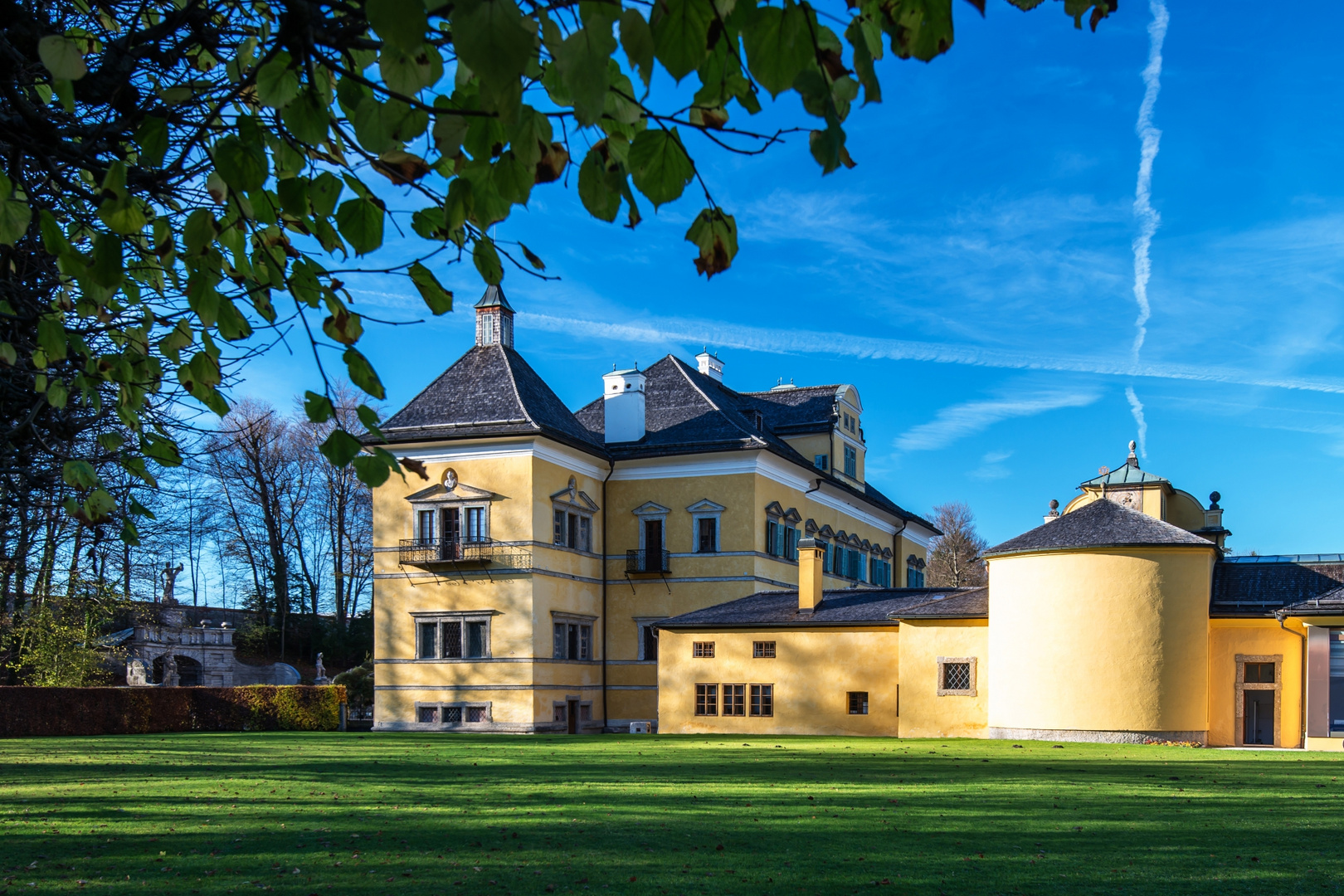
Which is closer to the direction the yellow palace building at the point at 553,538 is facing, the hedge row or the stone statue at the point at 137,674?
the hedge row
